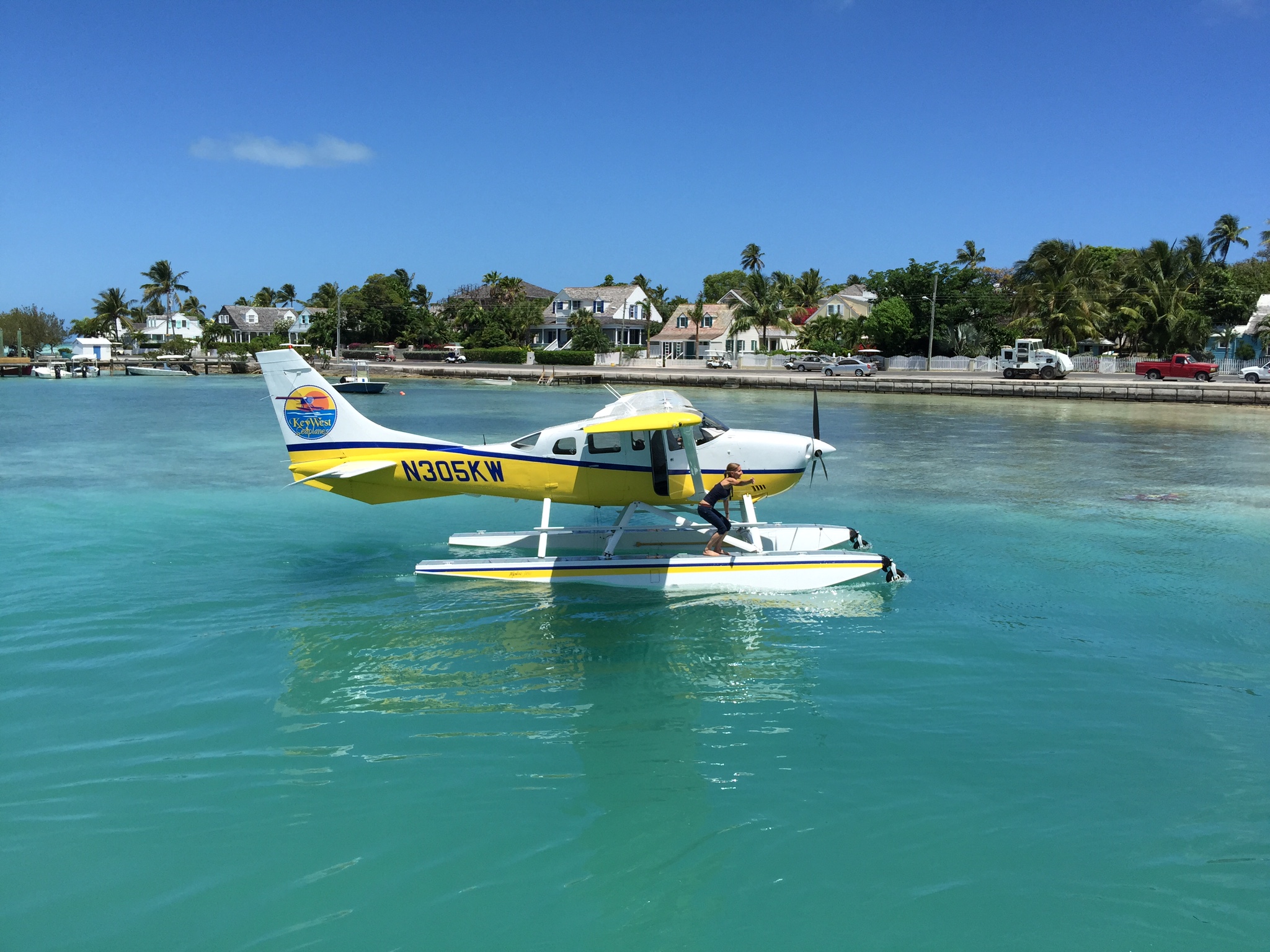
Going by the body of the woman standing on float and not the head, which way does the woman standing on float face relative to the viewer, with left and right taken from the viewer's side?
facing to the right of the viewer

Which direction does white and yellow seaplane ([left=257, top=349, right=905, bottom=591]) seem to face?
to the viewer's right
